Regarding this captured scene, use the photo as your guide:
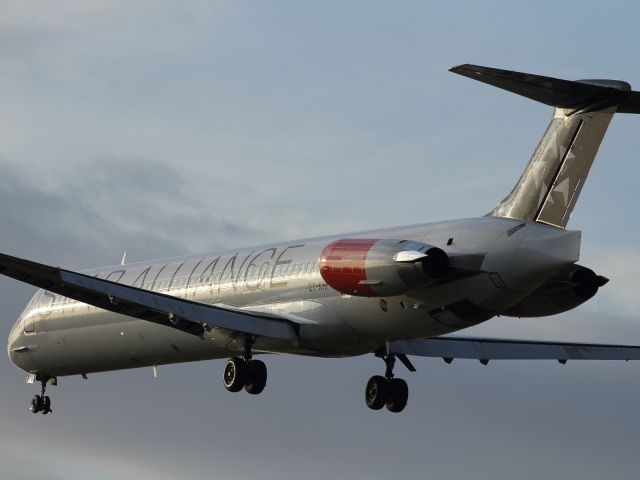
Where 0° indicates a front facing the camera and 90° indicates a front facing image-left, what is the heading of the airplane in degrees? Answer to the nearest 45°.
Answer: approximately 135°
